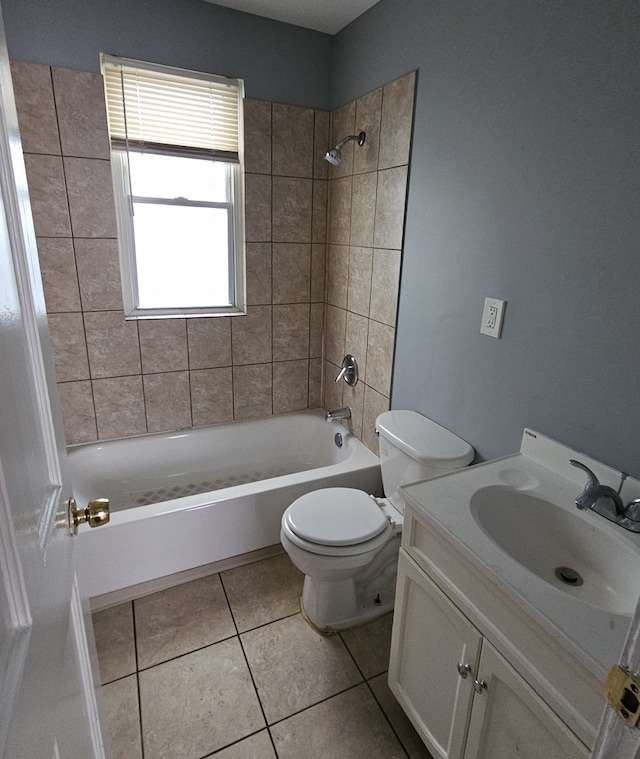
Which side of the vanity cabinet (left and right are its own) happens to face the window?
right

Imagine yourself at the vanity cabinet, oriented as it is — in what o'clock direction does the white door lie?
The white door is roughly at 12 o'clock from the vanity cabinet.

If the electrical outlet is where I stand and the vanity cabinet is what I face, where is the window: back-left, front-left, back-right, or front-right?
back-right

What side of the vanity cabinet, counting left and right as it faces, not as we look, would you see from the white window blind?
right

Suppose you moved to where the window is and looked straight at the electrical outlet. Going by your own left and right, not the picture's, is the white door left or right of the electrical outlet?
right

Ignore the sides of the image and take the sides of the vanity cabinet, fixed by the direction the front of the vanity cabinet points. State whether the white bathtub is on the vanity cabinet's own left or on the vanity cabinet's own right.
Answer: on the vanity cabinet's own right

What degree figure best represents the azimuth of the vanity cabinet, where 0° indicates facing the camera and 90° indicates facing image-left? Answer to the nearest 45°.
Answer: approximately 45°
